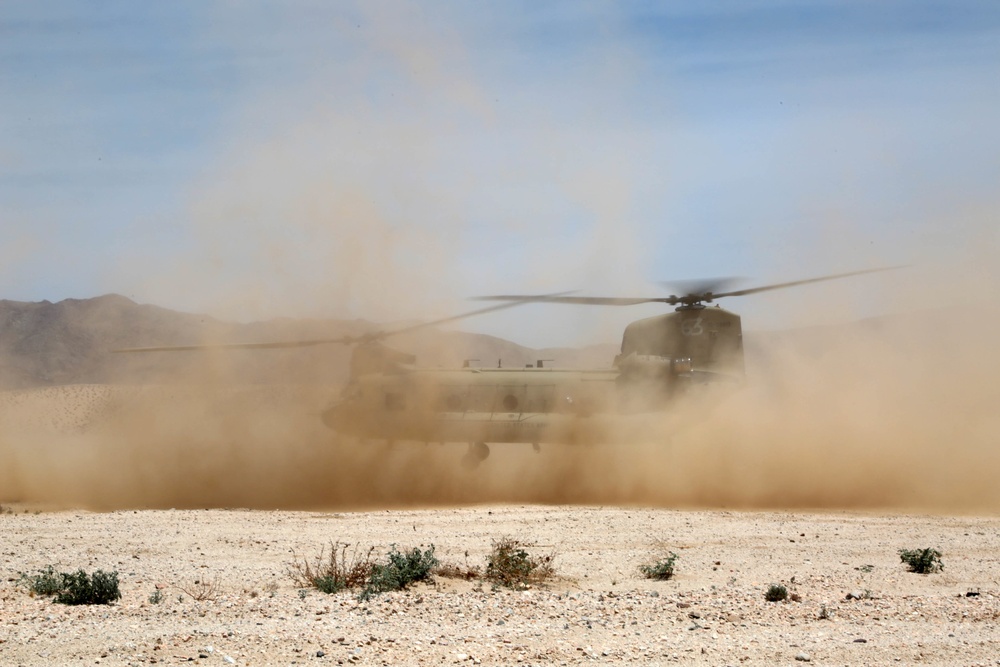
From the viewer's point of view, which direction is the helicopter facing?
to the viewer's left

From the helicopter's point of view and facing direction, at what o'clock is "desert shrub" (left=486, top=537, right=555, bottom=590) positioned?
The desert shrub is roughly at 9 o'clock from the helicopter.

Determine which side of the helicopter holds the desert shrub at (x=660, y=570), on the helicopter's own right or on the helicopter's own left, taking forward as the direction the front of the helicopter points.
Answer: on the helicopter's own left

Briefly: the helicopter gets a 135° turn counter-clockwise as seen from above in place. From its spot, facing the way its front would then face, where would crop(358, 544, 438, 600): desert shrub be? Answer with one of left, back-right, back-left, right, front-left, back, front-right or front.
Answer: front-right

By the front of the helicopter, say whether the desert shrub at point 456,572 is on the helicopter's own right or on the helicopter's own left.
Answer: on the helicopter's own left

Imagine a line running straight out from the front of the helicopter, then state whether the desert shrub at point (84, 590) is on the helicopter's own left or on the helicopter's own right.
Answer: on the helicopter's own left

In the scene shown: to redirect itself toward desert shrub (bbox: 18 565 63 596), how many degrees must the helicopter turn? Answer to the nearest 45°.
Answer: approximately 90° to its left

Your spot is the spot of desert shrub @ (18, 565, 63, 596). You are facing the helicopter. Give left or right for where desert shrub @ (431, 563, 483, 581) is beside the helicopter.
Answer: right
